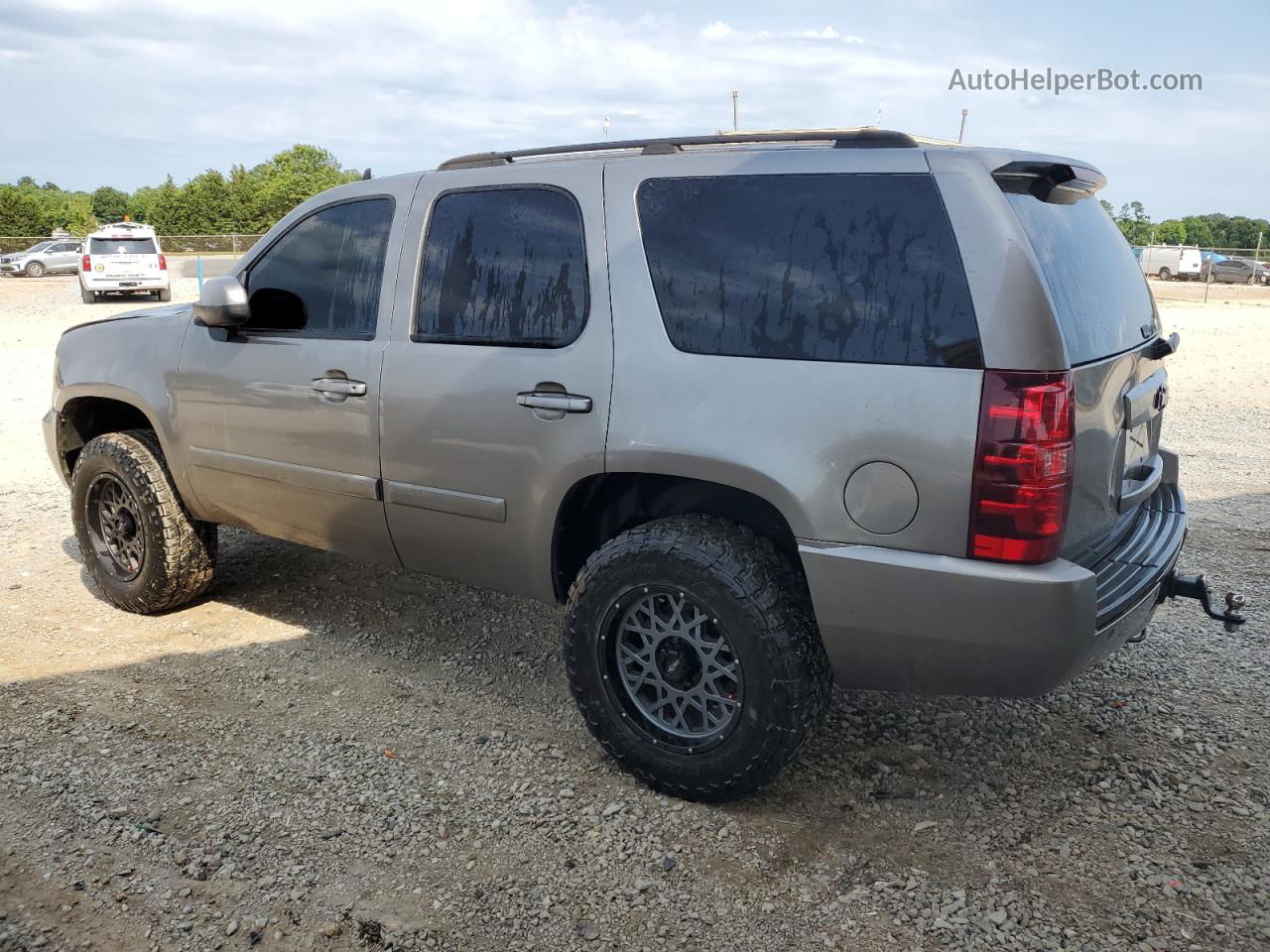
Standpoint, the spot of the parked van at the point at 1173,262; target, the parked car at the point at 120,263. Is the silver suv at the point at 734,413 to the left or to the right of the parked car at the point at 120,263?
left

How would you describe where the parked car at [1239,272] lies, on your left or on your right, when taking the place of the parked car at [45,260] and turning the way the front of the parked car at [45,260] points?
on your left

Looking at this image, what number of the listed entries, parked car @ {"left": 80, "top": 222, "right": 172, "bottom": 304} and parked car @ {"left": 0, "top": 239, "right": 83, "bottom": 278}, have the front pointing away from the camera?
1

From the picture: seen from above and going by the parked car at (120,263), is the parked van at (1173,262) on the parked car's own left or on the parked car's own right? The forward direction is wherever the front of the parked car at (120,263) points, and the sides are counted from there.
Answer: on the parked car's own right

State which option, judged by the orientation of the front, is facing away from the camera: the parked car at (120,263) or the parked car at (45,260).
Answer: the parked car at (120,263)

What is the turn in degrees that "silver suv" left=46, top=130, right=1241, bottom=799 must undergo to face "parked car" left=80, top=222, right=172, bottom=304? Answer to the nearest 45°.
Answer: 0° — it already faces it

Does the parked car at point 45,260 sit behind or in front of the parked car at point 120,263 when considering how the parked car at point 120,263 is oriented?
in front

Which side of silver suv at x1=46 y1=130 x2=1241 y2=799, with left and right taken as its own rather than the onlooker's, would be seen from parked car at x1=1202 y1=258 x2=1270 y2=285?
right

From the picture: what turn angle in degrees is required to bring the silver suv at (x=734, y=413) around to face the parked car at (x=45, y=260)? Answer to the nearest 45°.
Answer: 0° — it already faces it

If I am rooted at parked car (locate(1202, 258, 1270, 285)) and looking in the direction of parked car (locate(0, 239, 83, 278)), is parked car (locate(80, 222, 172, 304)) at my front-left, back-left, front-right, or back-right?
front-left

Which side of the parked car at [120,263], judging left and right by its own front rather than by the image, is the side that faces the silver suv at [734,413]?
back

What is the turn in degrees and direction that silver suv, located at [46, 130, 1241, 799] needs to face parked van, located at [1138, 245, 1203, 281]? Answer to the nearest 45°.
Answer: approximately 90° to its right

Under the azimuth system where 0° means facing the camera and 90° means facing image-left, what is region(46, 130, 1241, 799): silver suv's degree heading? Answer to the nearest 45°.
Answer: approximately 135°

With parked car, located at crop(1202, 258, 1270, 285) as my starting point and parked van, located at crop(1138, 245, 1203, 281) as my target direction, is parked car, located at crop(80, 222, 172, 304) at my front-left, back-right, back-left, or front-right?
front-left

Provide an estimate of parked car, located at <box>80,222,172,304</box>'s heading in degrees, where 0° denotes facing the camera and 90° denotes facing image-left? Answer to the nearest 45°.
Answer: approximately 180°
